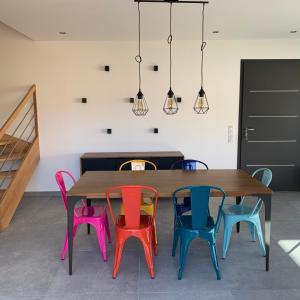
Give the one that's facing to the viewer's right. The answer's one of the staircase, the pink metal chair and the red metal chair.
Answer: the pink metal chair

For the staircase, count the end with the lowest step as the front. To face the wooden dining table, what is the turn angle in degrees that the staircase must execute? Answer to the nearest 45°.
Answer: approximately 90° to its left

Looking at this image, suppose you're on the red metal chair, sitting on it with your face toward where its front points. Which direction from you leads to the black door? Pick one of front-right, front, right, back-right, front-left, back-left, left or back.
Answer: front-right

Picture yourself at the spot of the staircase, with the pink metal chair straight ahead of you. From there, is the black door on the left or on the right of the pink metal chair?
left

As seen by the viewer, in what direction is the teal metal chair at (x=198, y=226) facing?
away from the camera

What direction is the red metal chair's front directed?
away from the camera

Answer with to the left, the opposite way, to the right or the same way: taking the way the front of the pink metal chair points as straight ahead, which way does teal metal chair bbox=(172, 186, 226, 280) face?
to the left

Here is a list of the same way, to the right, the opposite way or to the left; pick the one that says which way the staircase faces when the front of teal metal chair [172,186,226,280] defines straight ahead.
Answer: the opposite way

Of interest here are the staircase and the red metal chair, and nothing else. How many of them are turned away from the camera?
1

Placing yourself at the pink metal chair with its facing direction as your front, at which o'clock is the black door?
The black door is roughly at 11 o'clock from the pink metal chair.

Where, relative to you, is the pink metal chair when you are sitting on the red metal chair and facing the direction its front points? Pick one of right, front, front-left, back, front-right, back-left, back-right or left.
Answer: front-left

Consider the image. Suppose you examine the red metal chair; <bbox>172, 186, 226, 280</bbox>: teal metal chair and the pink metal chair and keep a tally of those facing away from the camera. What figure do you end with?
2

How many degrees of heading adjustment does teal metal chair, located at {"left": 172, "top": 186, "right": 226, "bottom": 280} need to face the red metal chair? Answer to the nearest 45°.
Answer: approximately 90° to its left
